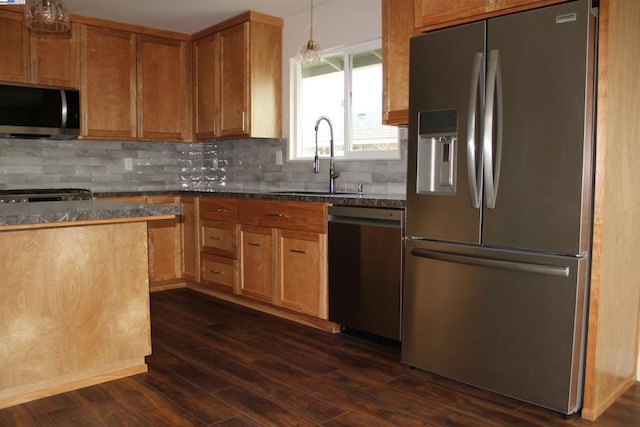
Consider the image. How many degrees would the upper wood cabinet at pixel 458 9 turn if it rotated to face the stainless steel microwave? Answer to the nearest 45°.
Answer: approximately 45° to its right

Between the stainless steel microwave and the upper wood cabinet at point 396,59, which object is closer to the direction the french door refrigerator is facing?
the stainless steel microwave

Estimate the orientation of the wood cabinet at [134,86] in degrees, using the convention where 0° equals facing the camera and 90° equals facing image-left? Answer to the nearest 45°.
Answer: approximately 315°

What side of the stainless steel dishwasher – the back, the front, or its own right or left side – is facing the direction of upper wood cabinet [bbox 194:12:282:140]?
right

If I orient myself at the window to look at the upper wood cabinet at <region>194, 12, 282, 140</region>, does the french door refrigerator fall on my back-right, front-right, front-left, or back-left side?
back-left

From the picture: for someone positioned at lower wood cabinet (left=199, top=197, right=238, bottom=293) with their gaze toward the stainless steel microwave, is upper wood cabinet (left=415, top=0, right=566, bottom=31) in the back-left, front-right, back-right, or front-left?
back-left
